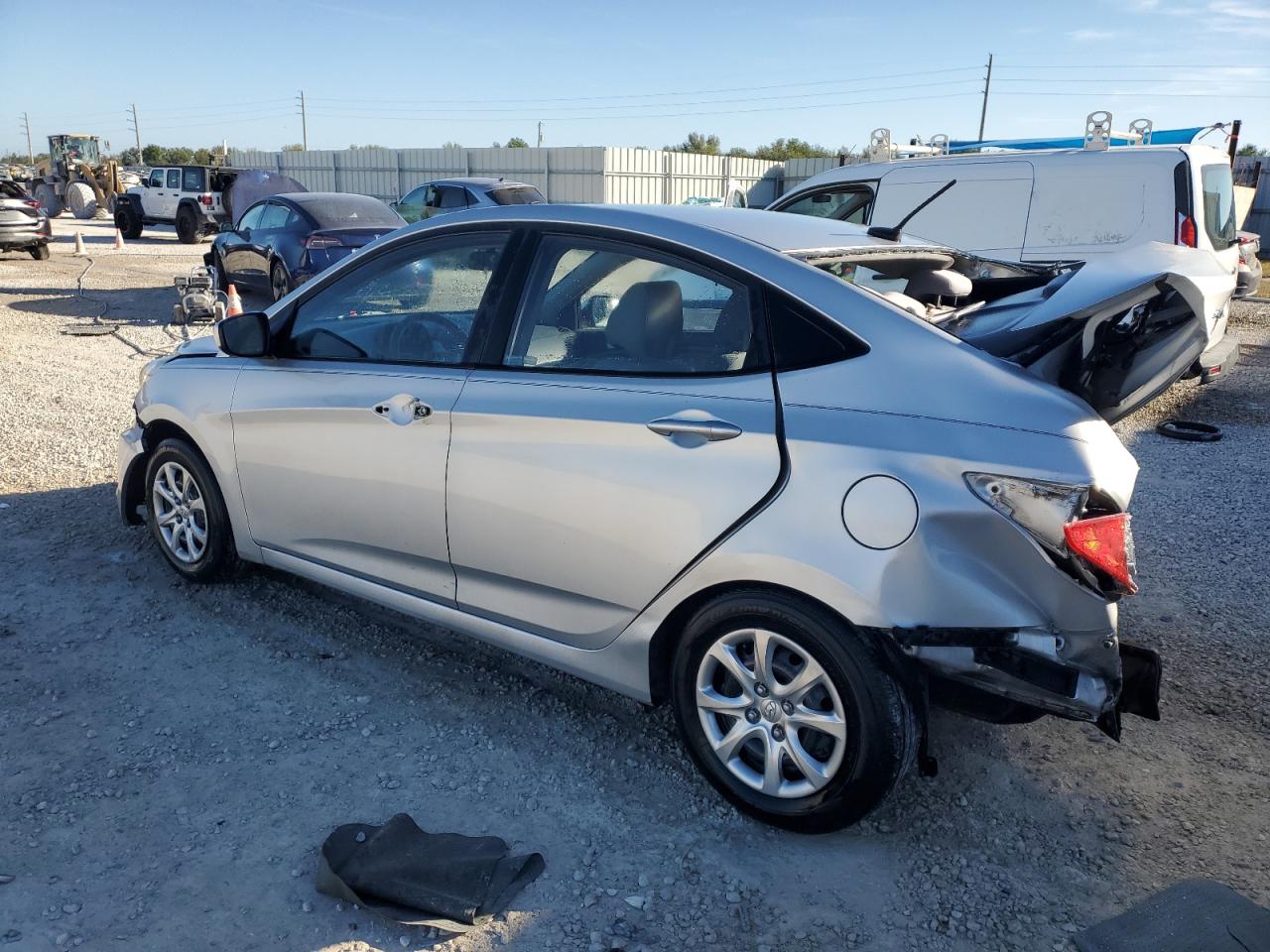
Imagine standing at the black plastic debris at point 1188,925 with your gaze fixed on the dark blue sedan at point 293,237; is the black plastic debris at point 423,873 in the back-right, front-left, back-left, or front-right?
front-left

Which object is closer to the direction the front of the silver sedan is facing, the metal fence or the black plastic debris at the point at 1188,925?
the metal fence

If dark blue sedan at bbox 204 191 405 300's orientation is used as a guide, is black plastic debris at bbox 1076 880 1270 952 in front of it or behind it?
behind

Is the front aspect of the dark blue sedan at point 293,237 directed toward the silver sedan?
no

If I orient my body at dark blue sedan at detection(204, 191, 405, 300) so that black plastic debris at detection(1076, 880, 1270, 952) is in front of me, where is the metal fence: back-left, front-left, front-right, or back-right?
back-left

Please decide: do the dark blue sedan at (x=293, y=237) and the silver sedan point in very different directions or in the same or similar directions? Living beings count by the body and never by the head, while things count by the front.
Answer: same or similar directions

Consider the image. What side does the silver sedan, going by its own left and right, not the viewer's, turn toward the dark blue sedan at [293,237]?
front

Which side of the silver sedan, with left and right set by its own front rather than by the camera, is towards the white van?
right

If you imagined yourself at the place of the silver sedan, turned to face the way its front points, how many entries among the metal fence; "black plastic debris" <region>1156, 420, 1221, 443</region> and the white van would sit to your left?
0

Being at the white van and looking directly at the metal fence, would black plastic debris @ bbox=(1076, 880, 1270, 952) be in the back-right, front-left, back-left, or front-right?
back-left

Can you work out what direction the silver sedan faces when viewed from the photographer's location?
facing away from the viewer and to the left of the viewer

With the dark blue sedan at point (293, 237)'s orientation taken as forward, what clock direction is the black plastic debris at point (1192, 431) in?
The black plastic debris is roughly at 6 o'clock from the dark blue sedan.

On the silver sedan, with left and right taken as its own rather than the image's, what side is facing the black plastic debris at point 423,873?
left

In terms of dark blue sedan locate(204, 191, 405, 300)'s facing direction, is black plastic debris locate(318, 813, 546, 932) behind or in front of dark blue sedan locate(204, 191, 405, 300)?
behind

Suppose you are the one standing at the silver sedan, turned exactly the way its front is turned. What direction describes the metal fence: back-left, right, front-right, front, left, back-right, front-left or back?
front-right

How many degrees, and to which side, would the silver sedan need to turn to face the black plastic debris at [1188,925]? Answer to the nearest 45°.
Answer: approximately 180°

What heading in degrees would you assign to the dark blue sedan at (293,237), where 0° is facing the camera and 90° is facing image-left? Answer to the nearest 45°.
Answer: approximately 135°

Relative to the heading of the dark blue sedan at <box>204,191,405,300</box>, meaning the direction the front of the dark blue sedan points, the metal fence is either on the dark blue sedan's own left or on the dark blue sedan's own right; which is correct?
on the dark blue sedan's own right

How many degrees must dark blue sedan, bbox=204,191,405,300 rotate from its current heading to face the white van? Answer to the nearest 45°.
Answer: approximately 180°

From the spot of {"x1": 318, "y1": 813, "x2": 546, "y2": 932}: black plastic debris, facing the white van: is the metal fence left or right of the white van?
left
